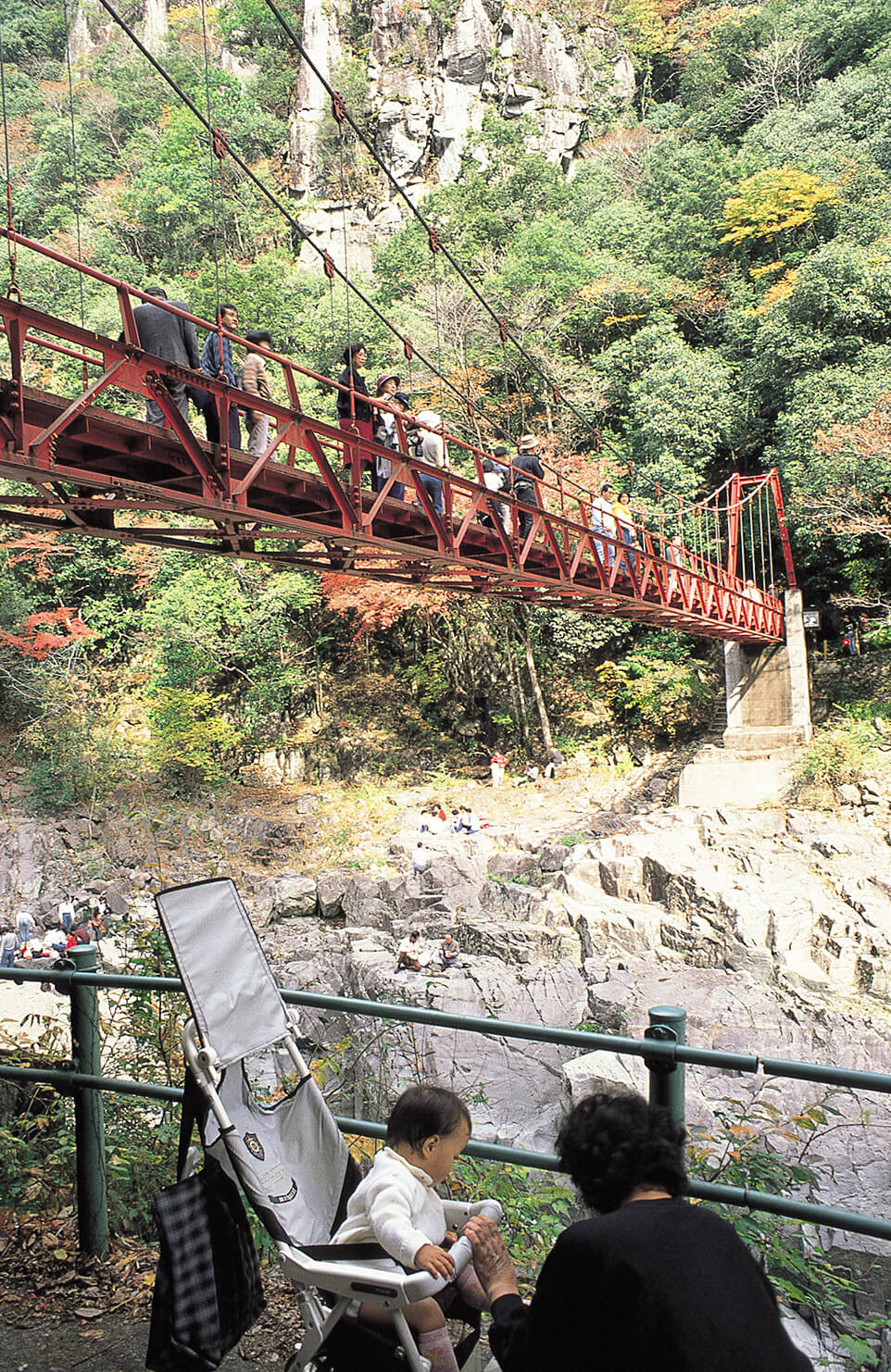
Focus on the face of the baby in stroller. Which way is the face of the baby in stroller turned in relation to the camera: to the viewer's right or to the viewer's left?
to the viewer's right

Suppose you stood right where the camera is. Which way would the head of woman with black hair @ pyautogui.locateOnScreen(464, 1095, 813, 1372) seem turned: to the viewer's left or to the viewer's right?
to the viewer's left

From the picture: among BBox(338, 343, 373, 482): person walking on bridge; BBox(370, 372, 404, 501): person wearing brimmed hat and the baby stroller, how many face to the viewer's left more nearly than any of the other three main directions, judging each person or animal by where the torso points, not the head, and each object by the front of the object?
0

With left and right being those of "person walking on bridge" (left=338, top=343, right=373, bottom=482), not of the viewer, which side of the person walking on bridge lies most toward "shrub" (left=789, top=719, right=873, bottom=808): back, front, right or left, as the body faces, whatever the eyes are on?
left

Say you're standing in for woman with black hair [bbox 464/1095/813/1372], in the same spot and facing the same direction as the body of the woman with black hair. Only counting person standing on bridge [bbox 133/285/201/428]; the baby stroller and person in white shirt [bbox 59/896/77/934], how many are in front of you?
3

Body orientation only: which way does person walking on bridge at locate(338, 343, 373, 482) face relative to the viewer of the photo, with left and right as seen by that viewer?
facing the viewer and to the right of the viewer

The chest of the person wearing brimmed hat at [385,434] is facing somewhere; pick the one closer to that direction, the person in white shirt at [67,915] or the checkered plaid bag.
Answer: the checkered plaid bag

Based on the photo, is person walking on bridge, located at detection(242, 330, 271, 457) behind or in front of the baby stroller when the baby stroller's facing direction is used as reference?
behind

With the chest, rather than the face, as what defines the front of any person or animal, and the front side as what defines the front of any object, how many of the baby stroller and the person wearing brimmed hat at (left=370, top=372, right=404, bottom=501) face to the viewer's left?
0
